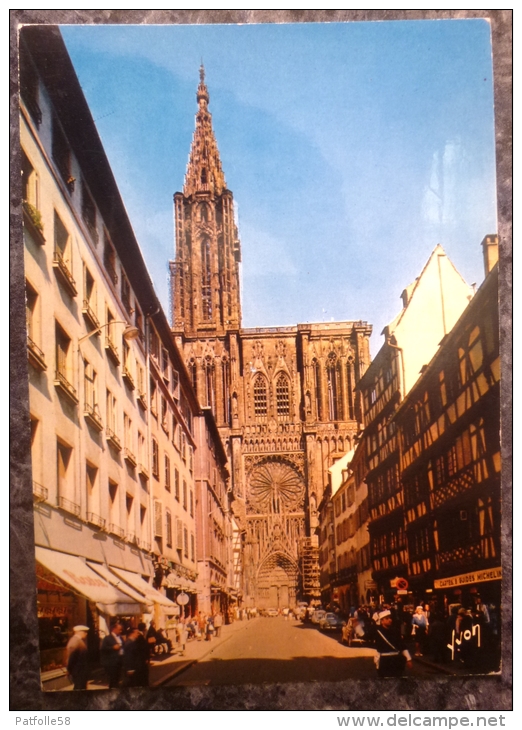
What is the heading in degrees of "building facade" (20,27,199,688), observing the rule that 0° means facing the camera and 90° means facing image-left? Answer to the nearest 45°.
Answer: approximately 270°
